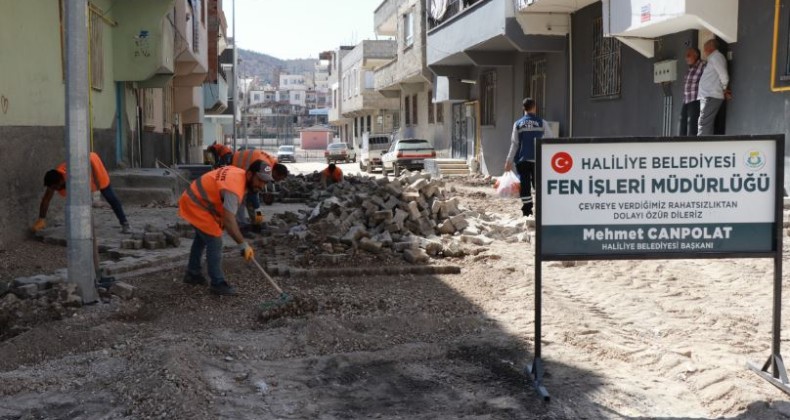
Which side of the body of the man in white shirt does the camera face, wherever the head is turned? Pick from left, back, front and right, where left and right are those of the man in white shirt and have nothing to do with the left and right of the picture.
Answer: left

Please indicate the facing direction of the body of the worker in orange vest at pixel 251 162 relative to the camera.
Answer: to the viewer's right

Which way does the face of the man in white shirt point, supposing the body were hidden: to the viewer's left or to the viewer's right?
to the viewer's left

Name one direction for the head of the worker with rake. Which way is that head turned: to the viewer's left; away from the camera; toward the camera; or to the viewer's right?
to the viewer's right

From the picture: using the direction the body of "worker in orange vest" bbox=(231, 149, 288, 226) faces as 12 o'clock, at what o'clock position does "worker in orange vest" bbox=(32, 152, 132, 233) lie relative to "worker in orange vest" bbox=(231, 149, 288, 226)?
"worker in orange vest" bbox=(32, 152, 132, 233) is roughly at 6 o'clock from "worker in orange vest" bbox=(231, 149, 288, 226).

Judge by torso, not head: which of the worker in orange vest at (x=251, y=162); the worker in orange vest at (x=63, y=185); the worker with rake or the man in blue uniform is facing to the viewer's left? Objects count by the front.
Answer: the worker in orange vest at (x=63, y=185)

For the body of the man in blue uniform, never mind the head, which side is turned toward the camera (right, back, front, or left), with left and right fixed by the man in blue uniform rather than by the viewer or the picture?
back

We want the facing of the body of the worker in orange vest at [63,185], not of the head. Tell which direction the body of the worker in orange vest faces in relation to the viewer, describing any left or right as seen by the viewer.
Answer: facing to the left of the viewer

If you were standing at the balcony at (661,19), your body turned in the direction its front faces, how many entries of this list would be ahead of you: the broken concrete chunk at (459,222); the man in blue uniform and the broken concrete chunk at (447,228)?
3

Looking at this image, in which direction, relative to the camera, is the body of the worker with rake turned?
to the viewer's right
